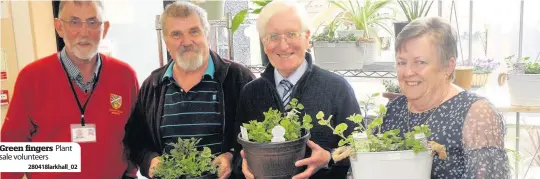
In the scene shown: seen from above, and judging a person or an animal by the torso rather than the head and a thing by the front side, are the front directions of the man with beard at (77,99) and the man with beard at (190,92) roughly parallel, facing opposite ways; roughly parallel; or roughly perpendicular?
roughly parallel

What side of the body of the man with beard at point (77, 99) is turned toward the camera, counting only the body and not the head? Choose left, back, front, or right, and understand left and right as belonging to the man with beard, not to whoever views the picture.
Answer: front

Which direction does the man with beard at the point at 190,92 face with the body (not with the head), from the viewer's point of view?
toward the camera

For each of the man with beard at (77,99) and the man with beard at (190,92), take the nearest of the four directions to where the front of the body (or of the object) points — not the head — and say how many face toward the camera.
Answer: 2

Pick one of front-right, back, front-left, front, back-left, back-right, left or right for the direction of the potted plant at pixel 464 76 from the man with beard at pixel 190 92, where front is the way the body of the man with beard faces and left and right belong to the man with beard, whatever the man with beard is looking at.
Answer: left

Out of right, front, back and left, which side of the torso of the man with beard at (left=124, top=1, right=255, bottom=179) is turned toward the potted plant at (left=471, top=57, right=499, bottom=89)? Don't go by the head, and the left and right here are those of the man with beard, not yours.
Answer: left

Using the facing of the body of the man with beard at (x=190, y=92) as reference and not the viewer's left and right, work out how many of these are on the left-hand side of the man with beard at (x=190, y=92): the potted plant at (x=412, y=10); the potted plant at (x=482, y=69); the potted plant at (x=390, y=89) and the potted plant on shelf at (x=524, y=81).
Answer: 4

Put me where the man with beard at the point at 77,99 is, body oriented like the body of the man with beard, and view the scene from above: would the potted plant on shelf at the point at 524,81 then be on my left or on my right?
on my left

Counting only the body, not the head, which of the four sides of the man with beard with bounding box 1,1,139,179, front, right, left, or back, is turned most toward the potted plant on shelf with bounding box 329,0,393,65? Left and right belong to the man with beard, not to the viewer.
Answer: left
